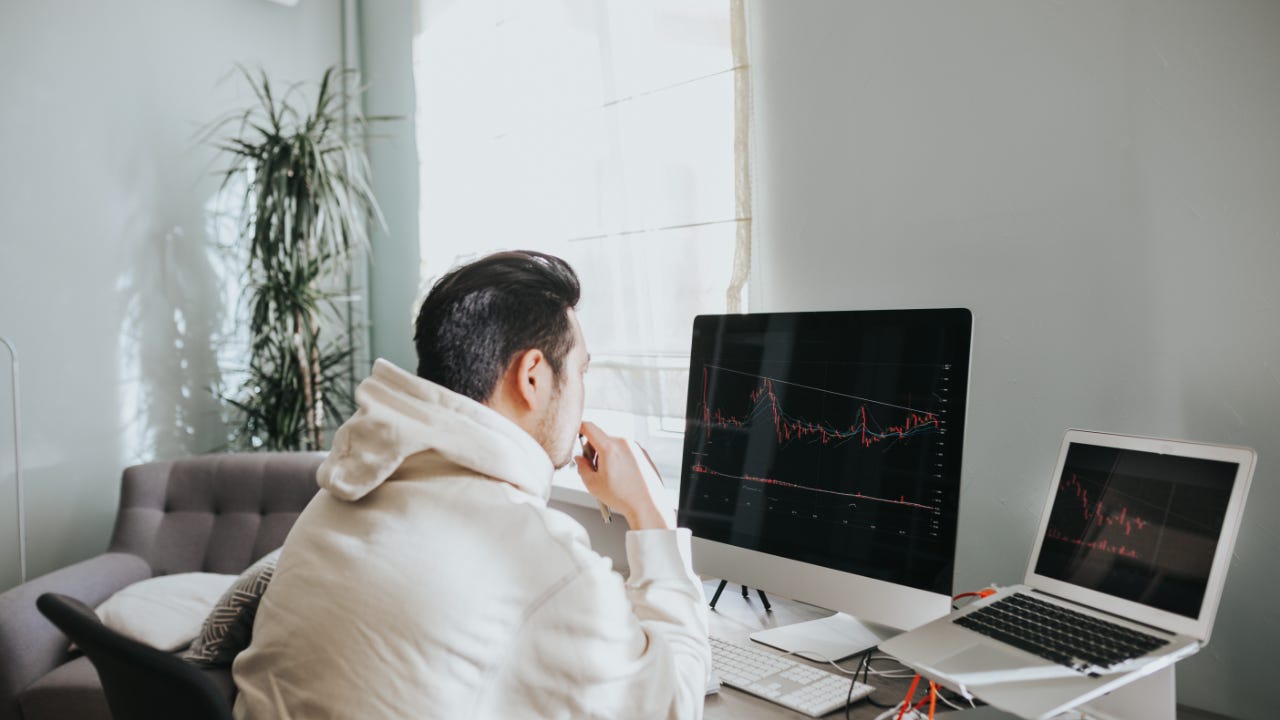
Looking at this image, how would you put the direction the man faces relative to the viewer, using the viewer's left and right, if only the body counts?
facing away from the viewer and to the right of the viewer

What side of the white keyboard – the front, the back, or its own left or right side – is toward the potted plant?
right

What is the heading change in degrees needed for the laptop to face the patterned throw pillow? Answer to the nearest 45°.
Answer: approximately 45° to its right

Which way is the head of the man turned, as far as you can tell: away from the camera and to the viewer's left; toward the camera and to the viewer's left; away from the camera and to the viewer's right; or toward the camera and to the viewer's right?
away from the camera and to the viewer's right

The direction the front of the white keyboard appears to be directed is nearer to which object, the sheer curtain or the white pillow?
the white pillow
